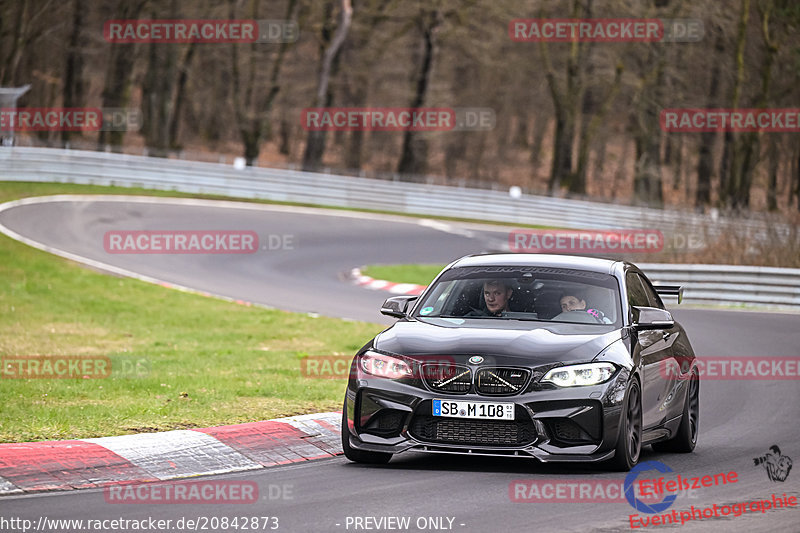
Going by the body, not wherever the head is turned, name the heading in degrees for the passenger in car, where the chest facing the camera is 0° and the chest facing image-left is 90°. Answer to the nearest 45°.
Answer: approximately 45°

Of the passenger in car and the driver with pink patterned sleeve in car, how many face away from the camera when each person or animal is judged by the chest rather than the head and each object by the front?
0

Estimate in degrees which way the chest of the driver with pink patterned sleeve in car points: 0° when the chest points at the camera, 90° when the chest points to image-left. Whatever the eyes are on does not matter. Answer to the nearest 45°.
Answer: approximately 45°

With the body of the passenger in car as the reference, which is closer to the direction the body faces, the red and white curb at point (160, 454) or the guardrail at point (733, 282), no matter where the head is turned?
the red and white curb

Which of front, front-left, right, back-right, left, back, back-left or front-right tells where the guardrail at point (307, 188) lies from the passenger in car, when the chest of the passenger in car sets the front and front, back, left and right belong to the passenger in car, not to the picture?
back-right

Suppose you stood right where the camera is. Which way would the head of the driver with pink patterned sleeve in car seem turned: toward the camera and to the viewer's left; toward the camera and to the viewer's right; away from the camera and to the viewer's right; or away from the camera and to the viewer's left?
toward the camera and to the viewer's left

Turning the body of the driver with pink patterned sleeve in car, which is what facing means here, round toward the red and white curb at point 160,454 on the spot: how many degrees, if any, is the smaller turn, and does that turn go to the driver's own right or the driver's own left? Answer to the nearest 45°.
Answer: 0° — they already face it
